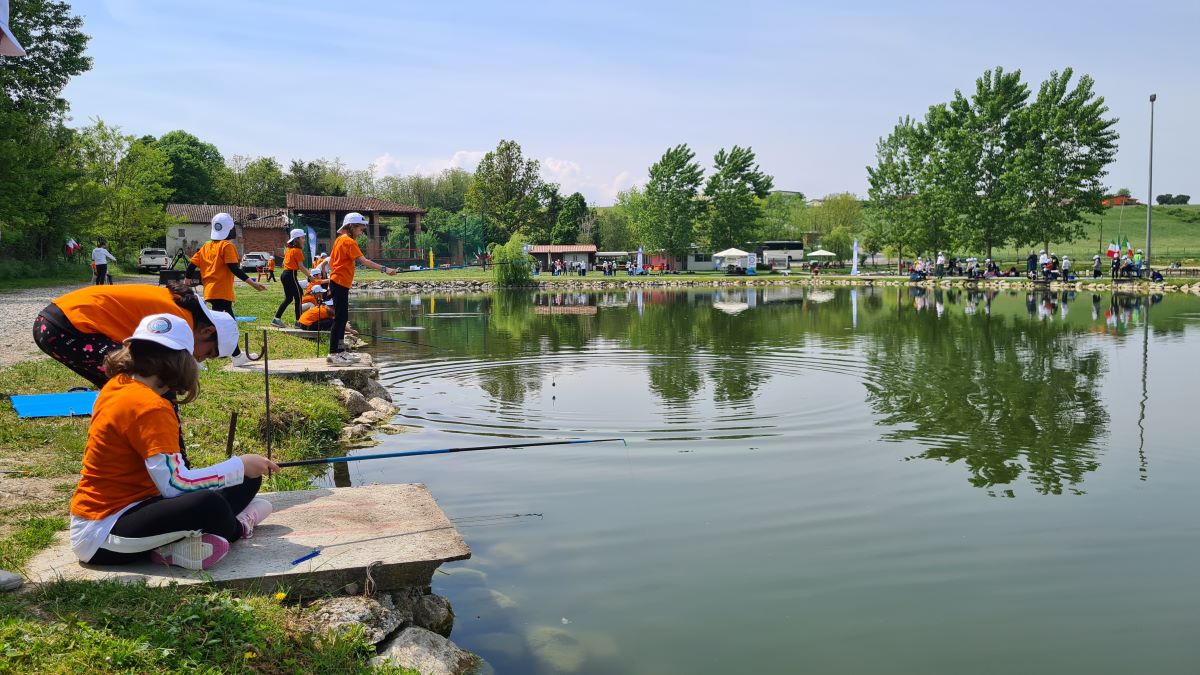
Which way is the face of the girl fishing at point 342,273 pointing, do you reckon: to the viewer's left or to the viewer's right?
to the viewer's right

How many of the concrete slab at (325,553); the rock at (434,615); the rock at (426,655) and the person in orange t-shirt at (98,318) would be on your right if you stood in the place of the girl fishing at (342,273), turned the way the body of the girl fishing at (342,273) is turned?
4

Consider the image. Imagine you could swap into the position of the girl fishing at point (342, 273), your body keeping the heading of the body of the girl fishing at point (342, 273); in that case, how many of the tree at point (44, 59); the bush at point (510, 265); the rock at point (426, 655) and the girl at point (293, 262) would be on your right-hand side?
1

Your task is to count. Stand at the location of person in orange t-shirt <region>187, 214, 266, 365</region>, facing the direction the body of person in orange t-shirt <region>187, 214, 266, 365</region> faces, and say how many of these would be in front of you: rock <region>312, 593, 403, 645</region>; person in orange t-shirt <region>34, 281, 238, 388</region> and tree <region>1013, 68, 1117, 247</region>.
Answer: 1

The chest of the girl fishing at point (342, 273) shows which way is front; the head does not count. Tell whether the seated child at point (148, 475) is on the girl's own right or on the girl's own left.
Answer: on the girl's own right

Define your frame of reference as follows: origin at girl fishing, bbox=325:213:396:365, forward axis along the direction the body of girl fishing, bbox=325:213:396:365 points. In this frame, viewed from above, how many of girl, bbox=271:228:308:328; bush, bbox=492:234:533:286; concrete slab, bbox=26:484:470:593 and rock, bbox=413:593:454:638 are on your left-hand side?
2

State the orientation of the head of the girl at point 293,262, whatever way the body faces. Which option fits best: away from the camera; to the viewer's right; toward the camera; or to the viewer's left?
to the viewer's right

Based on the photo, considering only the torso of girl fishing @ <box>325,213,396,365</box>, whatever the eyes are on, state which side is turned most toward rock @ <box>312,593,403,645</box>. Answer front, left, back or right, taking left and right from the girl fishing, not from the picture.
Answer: right

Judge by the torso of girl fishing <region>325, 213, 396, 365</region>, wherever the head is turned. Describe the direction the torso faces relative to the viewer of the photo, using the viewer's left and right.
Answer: facing to the right of the viewer

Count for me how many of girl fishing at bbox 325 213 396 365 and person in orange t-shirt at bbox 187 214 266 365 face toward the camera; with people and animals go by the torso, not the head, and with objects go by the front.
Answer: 0

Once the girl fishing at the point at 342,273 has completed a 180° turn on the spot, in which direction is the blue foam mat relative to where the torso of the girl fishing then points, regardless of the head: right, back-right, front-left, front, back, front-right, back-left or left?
front-left

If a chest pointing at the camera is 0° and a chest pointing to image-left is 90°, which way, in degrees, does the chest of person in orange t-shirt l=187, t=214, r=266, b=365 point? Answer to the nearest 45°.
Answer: approximately 225°
